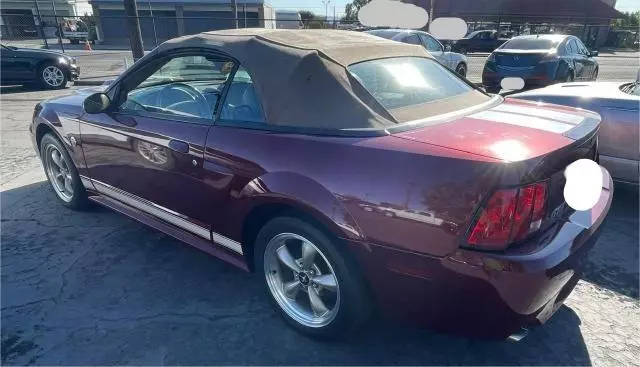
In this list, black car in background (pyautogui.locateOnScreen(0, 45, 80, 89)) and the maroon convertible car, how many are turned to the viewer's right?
1

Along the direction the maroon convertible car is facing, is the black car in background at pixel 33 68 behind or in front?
in front

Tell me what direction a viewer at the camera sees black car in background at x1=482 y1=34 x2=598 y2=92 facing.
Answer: facing away from the viewer and to the right of the viewer

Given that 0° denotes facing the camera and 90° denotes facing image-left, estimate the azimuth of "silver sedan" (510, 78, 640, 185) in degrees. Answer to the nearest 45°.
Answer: approximately 135°

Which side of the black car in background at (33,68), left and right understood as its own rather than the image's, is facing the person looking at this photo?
right

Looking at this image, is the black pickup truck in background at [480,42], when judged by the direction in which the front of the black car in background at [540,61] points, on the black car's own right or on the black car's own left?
on the black car's own left

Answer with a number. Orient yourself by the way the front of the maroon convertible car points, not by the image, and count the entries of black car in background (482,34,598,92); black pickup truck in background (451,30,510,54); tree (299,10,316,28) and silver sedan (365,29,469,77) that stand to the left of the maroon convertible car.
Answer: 0

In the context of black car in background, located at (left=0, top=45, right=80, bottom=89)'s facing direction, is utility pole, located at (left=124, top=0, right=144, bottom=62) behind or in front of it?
in front

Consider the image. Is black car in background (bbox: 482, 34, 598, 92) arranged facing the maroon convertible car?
no

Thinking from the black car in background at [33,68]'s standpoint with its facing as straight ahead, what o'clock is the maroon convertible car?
The maroon convertible car is roughly at 3 o'clock from the black car in background.

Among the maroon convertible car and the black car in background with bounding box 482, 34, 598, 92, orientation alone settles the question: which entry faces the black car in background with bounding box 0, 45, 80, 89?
the maroon convertible car

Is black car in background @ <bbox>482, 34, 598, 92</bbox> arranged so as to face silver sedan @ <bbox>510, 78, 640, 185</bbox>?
no

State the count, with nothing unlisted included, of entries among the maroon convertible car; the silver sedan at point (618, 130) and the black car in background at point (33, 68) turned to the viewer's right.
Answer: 1

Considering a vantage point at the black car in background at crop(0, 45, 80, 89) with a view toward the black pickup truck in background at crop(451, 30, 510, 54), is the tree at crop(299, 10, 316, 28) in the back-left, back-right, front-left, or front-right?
front-left

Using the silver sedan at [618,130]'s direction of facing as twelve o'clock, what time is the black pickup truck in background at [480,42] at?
The black pickup truck in background is roughly at 1 o'clock from the silver sedan.

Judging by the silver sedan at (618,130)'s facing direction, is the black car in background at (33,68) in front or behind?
in front

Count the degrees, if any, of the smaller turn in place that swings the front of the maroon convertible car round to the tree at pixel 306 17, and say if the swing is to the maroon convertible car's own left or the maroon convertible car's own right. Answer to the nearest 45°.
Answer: approximately 45° to the maroon convertible car's own right
